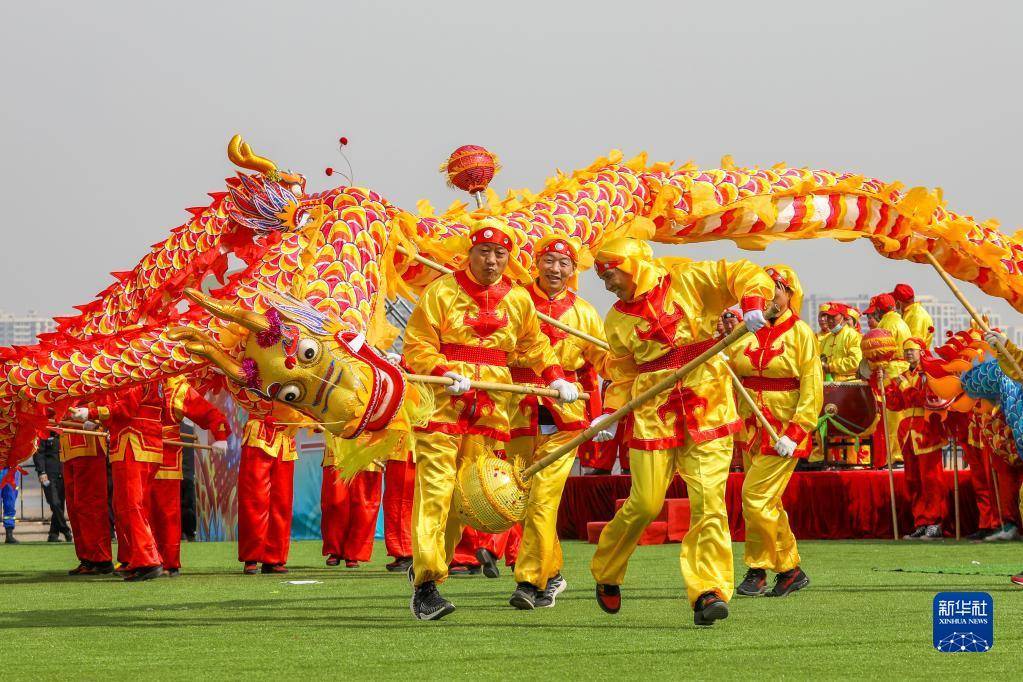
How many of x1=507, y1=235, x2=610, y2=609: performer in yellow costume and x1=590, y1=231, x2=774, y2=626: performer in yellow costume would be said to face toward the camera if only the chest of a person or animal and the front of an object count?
2

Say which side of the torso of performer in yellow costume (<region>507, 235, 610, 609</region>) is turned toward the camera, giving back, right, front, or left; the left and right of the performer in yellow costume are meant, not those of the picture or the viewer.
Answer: front

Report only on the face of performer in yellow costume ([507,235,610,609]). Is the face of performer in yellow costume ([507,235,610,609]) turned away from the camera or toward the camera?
toward the camera

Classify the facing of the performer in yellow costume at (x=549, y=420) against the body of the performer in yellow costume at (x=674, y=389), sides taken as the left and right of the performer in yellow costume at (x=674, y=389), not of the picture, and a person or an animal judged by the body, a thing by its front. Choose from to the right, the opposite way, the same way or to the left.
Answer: the same way

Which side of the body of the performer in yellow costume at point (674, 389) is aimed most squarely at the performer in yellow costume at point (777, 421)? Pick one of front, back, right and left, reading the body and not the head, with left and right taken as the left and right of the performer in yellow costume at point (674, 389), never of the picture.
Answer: back

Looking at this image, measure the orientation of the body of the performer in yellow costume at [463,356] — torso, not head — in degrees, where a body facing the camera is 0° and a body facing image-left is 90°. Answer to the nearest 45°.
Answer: approximately 0°

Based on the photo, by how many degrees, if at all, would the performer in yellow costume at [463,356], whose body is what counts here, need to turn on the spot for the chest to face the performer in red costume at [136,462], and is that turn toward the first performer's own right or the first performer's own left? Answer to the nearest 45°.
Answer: approximately 135° to the first performer's own right

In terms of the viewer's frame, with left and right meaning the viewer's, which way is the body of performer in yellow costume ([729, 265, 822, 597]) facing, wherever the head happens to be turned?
facing the viewer and to the left of the viewer

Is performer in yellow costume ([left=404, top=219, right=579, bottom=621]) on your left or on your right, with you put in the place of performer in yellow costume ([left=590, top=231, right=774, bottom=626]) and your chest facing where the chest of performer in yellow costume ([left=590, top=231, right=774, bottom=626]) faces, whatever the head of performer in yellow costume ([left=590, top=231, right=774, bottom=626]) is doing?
on your right

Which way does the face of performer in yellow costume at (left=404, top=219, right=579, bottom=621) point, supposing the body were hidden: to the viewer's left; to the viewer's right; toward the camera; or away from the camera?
toward the camera

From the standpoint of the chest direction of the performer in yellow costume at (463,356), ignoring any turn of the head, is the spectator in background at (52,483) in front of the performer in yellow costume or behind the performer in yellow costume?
behind

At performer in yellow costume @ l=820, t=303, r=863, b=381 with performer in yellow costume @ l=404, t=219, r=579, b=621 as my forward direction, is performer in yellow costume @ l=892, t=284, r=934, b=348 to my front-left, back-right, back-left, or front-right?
back-left

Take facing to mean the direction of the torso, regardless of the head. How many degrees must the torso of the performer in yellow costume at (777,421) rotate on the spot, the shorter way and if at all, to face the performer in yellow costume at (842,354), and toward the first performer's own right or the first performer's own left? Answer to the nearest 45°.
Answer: approximately 135° to the first performer's own right

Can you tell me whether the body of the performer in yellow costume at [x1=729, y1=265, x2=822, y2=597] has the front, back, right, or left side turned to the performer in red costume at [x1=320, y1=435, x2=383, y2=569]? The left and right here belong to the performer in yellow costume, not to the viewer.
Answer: right
